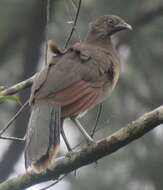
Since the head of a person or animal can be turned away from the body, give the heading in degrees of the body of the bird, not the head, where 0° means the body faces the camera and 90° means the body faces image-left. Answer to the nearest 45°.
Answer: approximately 225°
